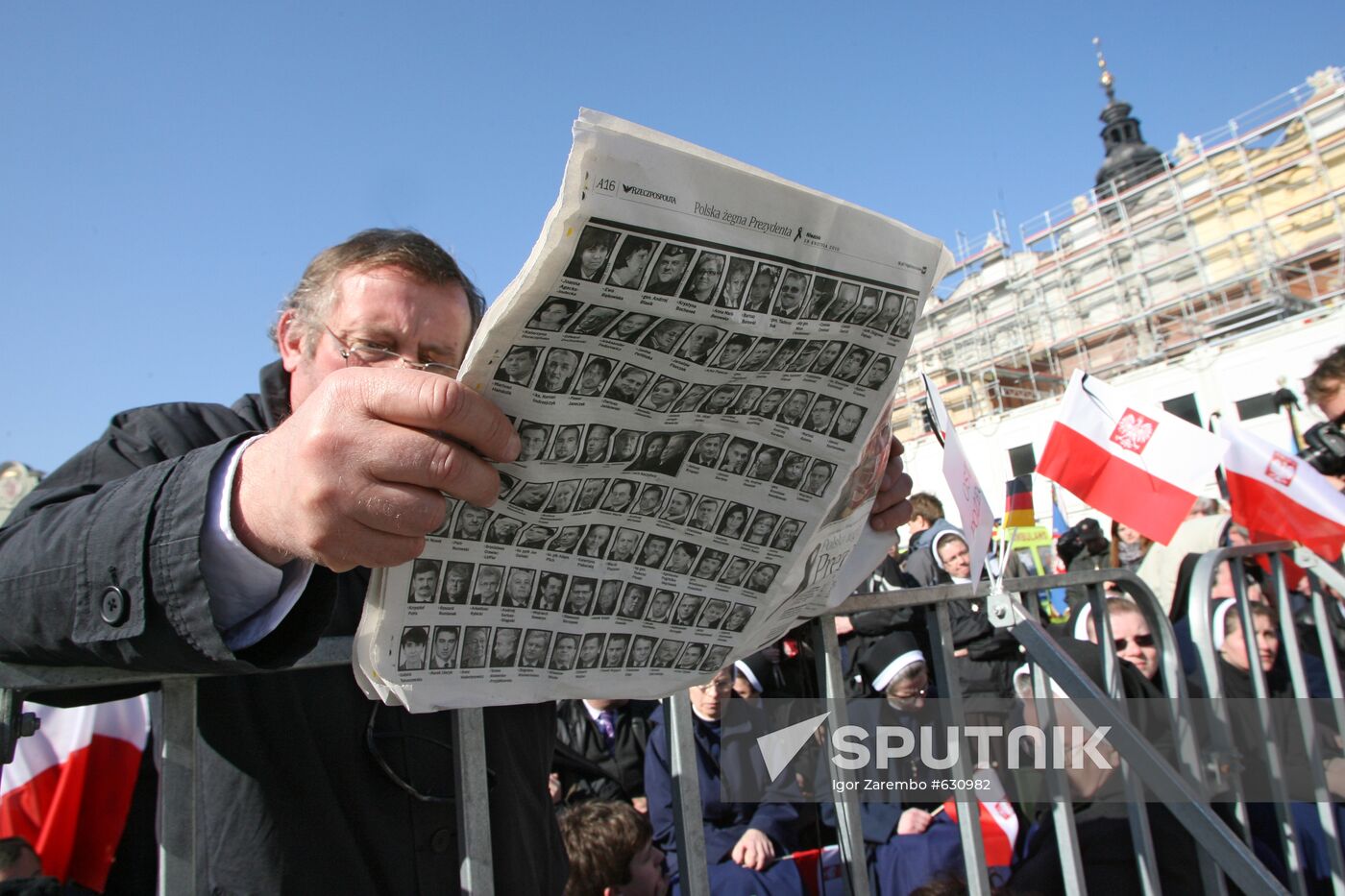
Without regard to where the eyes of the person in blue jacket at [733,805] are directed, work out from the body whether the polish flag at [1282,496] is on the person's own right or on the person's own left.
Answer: on the person's own left

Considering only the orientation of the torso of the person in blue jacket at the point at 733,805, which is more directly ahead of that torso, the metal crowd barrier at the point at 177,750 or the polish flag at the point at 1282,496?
the metal crowd barrier

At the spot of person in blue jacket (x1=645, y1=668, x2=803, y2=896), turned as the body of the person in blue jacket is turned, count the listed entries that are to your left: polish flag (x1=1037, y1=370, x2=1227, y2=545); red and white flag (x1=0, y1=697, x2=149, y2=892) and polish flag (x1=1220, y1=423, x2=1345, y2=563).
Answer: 2

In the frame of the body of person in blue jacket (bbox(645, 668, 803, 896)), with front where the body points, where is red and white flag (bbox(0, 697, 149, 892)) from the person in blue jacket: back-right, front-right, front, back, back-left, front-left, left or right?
front-right

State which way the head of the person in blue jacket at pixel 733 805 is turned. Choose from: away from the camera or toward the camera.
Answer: toward the camera

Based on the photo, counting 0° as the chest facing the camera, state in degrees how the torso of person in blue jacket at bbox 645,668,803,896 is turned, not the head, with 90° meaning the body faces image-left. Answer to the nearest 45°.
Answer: approximately 0°

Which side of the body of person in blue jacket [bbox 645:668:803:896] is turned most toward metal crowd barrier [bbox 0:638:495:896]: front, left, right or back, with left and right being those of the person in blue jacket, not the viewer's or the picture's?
front

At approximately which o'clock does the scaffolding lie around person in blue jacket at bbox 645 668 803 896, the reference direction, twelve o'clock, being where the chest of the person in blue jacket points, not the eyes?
The scaffolding is roughly at 7 o'clock from the person in blue jacket.

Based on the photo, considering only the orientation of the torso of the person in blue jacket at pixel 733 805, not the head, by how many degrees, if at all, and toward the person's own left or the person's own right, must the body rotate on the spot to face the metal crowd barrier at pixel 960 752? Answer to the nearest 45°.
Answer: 0° — they already face it
